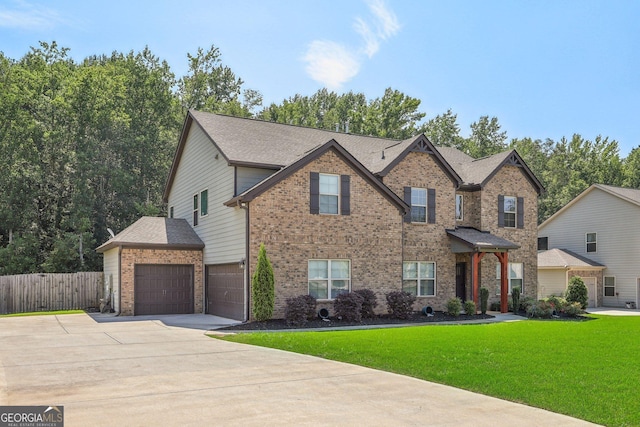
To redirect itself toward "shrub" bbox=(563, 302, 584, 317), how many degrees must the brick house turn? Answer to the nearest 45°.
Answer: approximately 45° to its left

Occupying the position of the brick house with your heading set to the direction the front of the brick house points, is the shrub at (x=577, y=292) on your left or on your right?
on your left

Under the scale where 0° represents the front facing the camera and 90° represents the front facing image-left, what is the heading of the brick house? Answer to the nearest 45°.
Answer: approximately 315°

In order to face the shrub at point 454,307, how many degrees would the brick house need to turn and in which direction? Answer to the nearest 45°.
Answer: approximately 45° to its left

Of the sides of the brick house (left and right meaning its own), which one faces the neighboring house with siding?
left

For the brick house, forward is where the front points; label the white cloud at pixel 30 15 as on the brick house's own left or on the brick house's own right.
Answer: on the brick house's own right
